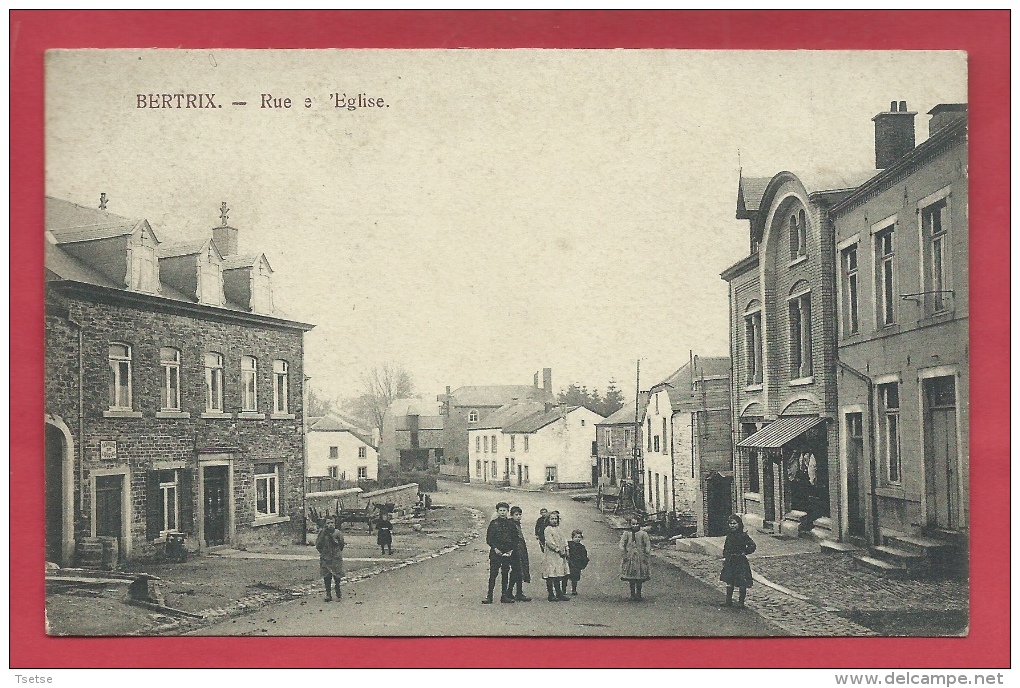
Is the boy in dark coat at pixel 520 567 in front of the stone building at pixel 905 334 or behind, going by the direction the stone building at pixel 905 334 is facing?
in front

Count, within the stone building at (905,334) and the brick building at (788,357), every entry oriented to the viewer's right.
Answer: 0

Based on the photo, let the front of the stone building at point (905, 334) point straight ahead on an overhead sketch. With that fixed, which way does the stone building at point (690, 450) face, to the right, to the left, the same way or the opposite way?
the same way

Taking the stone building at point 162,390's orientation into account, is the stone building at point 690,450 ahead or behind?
ahead

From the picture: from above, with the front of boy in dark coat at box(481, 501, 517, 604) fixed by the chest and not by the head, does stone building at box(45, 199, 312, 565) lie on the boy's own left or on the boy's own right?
on the boy's own right

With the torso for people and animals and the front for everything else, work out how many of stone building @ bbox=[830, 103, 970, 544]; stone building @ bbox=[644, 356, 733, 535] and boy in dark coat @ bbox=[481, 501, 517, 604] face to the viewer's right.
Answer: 0

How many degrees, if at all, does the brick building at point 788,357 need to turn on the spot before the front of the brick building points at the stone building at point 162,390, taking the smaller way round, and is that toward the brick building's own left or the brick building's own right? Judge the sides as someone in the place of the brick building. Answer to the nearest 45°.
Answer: approximately 45° to the brick building's own right

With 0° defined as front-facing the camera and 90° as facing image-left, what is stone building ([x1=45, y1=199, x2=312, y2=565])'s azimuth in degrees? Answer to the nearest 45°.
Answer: approximately 315°

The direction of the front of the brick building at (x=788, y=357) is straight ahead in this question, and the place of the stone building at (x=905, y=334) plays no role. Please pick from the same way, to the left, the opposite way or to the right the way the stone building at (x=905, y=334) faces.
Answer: the same way

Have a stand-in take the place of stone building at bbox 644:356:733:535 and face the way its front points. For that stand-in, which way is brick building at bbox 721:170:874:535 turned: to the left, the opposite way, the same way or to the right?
the same way

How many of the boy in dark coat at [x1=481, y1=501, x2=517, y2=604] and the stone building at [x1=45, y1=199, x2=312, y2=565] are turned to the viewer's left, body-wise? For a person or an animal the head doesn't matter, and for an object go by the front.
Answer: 0

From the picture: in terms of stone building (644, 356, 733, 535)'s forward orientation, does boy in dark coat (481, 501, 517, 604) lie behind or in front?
in front

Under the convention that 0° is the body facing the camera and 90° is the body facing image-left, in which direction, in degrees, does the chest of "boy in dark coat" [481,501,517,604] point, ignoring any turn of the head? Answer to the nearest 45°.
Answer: approximately 0°

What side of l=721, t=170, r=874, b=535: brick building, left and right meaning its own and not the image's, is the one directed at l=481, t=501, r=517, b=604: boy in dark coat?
front

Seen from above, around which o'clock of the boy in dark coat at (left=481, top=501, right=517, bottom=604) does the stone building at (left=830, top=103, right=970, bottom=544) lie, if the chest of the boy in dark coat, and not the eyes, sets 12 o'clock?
The stone building is roughly at 9 o'clock from the boy in dark coat.

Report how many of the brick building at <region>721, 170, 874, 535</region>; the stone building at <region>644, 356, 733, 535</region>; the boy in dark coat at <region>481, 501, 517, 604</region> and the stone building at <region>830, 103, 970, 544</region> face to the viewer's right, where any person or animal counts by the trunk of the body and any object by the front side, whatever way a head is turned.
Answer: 0

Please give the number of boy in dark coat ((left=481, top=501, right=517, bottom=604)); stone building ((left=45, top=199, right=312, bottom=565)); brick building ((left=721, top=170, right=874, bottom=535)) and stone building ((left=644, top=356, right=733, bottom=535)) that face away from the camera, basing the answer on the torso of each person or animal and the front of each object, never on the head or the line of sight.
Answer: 0

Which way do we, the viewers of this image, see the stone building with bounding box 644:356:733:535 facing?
facing the viewer and to the left of the viewer

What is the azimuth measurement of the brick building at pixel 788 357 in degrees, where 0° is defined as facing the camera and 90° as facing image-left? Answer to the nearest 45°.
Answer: approximately 45°
